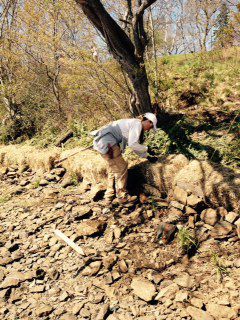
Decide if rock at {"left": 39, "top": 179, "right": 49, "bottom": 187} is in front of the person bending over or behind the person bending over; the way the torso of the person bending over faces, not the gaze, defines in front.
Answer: behind

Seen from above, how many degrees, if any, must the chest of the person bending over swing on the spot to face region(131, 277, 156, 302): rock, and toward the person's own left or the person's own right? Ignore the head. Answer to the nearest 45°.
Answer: approximately 90° to the person's own right

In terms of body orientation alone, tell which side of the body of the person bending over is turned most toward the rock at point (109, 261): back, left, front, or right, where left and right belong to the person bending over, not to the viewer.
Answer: right

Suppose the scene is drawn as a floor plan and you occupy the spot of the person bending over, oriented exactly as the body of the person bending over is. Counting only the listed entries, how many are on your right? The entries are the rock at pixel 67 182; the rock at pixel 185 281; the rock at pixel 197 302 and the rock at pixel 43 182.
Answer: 2

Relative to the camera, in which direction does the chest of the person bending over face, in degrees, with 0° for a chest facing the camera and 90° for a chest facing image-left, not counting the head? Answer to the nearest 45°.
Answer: approximately 270°

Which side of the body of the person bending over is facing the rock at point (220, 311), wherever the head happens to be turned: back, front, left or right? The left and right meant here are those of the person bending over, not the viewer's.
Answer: right

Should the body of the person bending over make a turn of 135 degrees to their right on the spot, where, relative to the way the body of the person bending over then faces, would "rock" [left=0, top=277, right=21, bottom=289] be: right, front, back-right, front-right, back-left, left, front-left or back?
front

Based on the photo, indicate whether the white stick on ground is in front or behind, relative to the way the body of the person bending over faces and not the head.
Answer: behind

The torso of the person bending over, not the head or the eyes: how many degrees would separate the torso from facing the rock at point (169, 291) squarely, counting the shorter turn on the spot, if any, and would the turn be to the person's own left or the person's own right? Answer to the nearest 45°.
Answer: approximately 90° to the person's own right

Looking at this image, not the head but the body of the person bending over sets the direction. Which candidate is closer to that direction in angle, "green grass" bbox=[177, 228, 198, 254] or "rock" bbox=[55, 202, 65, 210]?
the green grass

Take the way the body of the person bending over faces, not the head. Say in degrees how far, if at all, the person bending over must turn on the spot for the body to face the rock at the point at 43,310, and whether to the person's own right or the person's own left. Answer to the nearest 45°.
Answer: approximately 135° to the person's own right

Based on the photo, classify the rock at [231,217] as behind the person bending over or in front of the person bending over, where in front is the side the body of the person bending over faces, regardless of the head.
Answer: in front

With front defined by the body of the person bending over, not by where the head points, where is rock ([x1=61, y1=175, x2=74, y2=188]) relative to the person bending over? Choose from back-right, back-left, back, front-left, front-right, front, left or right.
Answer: back-left
